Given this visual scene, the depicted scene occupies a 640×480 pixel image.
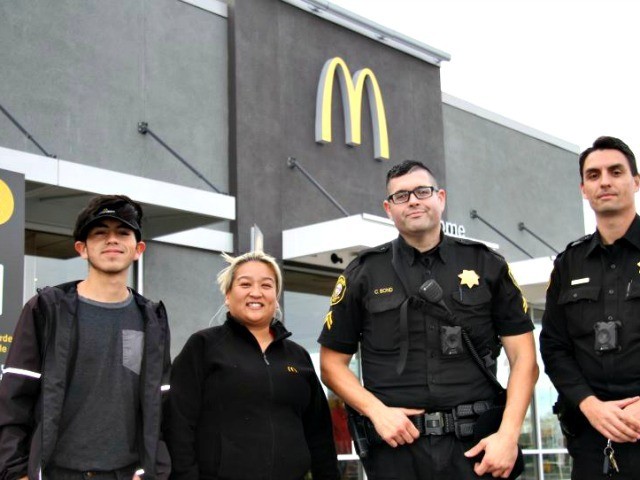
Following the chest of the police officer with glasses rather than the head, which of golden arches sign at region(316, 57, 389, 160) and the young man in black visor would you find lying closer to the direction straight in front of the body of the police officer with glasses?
the young man in black visor

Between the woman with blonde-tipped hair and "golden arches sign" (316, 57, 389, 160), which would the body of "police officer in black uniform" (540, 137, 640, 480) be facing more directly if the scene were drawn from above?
the woman with blonde-tipped hair

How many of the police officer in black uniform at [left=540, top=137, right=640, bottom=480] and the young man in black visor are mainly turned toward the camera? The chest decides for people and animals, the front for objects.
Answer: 2

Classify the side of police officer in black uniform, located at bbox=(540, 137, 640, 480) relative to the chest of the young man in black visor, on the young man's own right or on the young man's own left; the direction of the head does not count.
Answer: on the young man's own left

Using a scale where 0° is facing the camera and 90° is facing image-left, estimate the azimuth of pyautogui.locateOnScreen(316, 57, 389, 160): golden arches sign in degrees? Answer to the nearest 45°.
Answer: approximately 315°

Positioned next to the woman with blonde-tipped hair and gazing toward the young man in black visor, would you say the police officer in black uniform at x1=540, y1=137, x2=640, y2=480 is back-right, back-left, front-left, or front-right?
back-left

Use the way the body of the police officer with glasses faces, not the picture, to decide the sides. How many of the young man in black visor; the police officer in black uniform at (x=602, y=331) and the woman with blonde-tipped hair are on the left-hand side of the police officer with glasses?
1

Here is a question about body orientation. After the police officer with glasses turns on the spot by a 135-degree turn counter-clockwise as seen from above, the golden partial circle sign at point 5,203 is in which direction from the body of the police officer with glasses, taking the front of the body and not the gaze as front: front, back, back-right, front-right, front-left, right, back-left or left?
left

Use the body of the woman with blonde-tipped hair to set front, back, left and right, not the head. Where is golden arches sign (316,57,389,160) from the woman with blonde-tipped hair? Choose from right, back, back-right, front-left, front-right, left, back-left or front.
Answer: back
